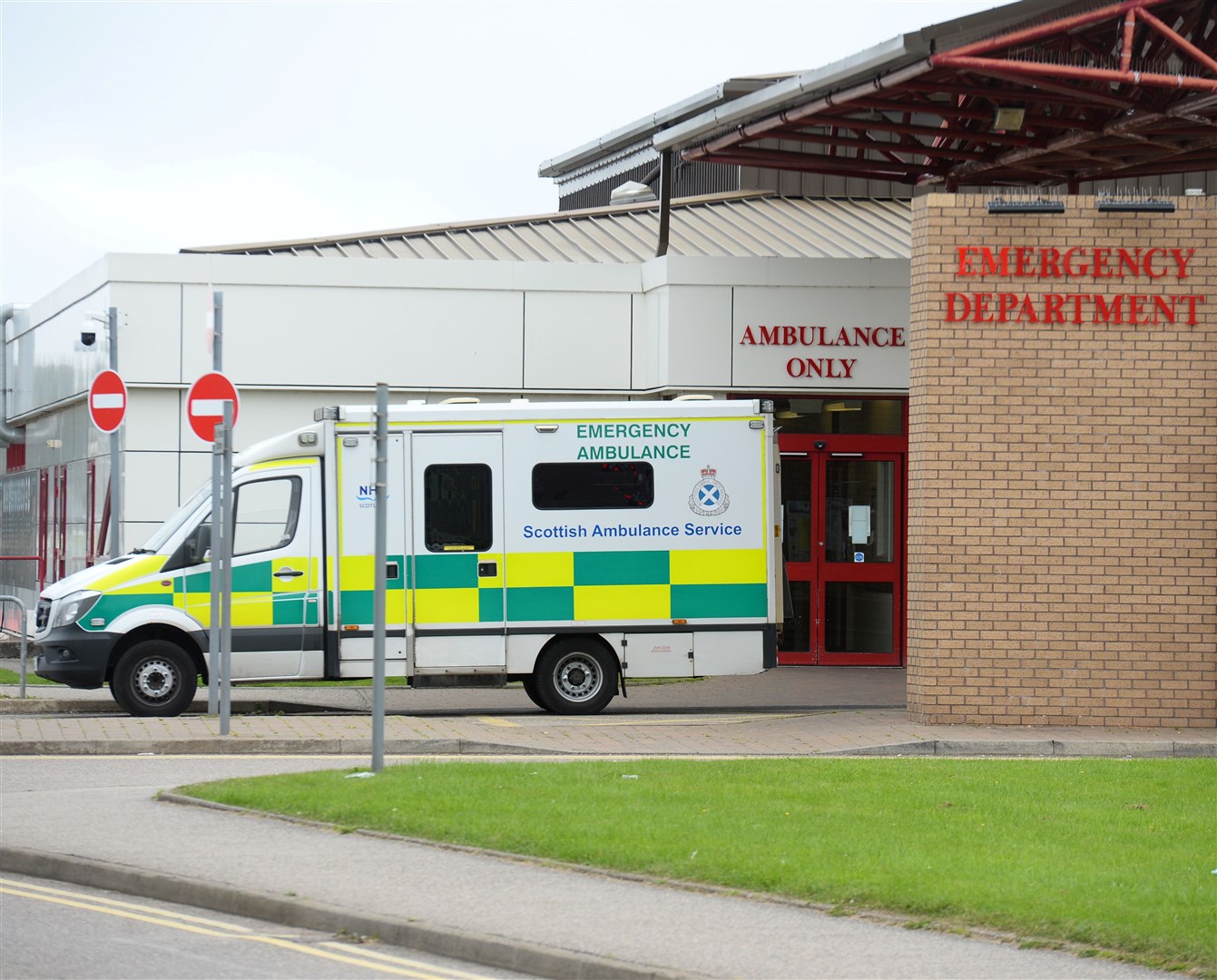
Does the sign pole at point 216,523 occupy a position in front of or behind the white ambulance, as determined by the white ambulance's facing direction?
in front

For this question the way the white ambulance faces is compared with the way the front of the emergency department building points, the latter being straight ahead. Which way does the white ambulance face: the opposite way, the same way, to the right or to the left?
to the right

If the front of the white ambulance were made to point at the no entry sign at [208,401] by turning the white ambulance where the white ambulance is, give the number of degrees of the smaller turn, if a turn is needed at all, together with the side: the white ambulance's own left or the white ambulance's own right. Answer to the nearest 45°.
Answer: approximately 45° to the white ambulance's own left

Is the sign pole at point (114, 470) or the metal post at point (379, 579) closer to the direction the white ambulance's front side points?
the sign pole

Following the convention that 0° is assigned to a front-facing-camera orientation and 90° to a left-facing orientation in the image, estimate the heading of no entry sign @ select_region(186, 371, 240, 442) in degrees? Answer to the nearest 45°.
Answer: approximately 45°

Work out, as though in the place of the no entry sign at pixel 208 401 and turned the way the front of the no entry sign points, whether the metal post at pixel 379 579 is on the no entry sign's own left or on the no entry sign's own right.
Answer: on the no entry sign's own left

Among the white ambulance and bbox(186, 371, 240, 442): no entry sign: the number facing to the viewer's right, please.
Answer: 0

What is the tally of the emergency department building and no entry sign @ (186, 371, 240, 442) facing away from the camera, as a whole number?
0

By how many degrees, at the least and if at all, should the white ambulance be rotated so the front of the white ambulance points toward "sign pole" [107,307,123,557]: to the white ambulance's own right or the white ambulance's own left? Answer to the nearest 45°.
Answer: approximately 45° to the white ambulance's own right

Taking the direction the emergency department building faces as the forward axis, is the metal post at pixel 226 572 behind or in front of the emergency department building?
in front

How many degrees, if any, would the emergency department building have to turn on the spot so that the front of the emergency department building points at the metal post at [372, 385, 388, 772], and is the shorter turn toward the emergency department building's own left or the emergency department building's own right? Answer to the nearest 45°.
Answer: approximately 45° to the emergency department building's own right

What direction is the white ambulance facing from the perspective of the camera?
to the viewer's left

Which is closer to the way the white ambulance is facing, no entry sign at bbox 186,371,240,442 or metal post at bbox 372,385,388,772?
the no entry sign

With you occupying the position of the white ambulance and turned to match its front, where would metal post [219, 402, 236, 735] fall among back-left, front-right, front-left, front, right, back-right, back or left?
front-left
